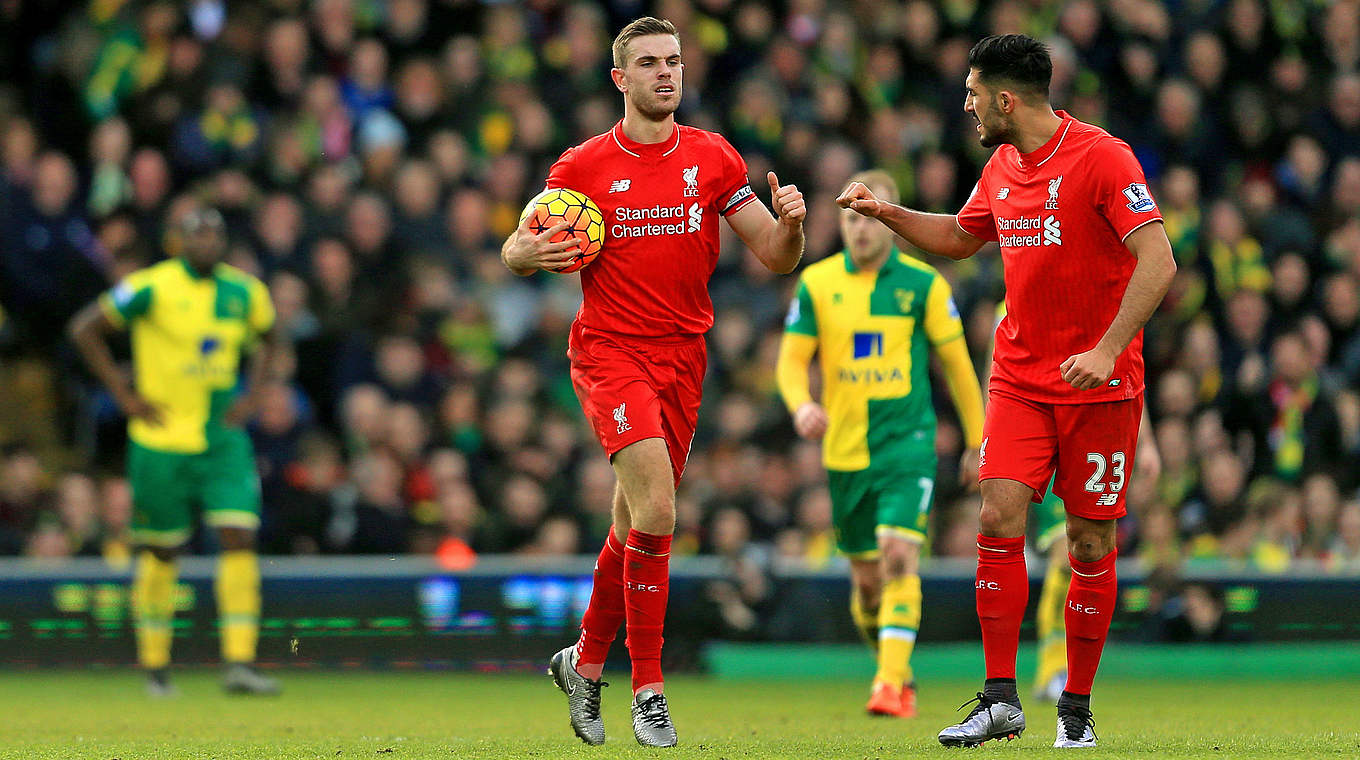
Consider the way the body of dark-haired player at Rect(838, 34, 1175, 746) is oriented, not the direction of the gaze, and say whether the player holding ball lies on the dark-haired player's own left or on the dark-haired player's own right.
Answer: on the dark-haired player's own right

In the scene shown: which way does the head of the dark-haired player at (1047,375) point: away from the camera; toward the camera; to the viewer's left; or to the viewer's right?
to the viewer's left

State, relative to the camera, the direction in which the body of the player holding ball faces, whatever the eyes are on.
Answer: toward the camera

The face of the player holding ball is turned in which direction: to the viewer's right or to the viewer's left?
to the viewer's right

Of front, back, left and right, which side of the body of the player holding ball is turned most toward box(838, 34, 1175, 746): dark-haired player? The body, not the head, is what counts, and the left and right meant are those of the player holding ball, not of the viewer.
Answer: left

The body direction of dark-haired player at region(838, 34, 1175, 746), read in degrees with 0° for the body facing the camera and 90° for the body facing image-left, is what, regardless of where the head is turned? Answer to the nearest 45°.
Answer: approximately 45°

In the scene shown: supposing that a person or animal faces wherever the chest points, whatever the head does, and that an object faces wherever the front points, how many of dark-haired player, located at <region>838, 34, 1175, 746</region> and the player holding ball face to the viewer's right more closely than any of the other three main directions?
0
